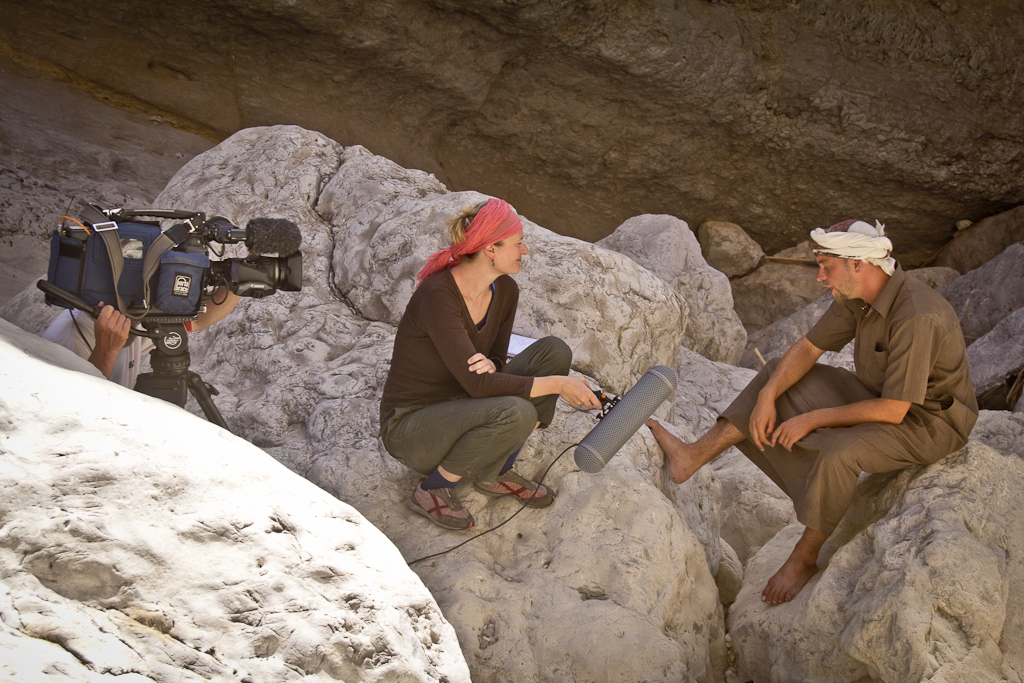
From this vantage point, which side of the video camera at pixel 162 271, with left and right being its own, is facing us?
right

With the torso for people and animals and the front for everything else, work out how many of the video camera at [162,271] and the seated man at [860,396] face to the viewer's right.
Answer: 1

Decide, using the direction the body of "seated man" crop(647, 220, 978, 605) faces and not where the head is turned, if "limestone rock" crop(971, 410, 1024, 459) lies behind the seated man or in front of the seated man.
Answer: behind

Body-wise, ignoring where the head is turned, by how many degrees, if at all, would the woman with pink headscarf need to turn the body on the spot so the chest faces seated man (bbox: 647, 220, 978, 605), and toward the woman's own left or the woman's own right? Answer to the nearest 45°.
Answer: approximately 45° to the woman's own left

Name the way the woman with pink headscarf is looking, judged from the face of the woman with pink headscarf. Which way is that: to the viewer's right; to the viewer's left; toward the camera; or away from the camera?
to the viewer's right

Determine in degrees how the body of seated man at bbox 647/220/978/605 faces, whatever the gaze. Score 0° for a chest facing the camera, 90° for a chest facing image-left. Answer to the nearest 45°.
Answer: approximately 45°

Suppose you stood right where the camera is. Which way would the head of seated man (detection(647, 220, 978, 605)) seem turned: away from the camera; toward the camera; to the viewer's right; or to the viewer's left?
to the viewer's left
